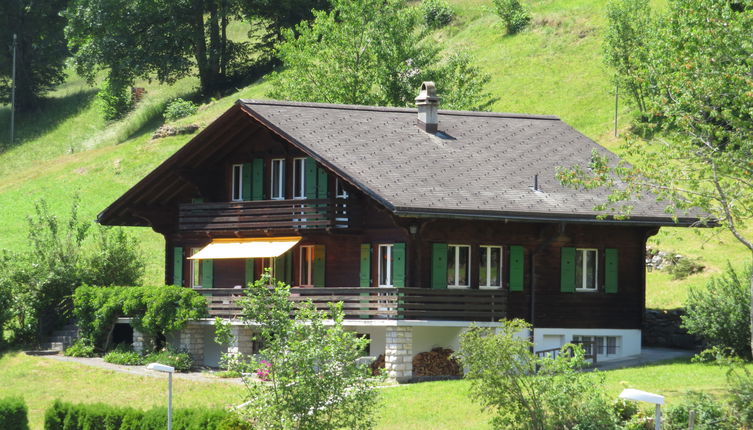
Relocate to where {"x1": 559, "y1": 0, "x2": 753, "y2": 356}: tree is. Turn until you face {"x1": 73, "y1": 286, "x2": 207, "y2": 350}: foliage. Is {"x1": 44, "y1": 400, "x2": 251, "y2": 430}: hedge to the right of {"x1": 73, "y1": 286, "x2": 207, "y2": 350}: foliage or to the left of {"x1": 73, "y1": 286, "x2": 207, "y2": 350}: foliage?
left

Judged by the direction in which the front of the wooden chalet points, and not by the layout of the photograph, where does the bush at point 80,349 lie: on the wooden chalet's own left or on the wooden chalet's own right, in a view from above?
on the wooden chalet's own right

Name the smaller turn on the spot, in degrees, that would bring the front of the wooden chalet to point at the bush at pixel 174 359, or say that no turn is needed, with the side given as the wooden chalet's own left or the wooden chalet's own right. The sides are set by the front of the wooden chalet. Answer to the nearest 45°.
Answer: approximately 45° to the wooden chalet's own right

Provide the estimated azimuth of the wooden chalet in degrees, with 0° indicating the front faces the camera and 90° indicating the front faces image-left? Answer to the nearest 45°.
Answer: approximately 45°

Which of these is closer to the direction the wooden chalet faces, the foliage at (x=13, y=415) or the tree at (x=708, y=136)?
the foliage

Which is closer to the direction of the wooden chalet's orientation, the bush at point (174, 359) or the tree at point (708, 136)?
the bush

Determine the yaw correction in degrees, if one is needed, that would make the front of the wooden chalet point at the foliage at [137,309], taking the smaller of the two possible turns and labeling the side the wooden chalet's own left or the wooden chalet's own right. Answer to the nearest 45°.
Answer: approximately 45° to the wooden chalet's own right

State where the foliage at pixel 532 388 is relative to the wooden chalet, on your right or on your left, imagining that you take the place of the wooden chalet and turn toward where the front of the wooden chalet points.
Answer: on your left

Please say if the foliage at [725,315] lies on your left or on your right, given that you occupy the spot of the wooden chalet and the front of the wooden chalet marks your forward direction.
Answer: on your left

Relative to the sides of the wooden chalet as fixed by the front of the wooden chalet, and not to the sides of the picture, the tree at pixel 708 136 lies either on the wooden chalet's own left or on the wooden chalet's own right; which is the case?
on the wooden chalet's own left

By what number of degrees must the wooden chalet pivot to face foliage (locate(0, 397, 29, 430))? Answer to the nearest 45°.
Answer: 0° — it already faces it
